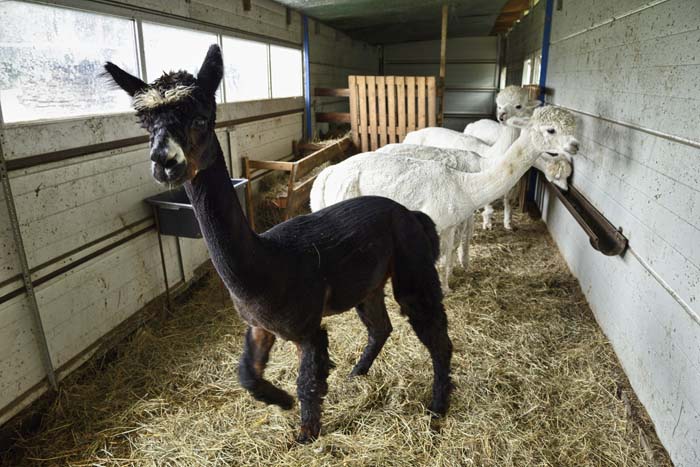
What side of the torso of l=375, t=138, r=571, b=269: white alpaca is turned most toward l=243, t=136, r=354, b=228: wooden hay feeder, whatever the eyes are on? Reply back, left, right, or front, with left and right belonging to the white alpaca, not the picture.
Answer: back

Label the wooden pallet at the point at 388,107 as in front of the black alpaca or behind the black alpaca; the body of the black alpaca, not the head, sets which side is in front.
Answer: behind

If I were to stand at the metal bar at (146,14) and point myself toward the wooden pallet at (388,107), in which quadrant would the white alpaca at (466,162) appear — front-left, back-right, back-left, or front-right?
front-right

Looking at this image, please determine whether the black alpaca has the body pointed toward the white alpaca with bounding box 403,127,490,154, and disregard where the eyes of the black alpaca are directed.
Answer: no

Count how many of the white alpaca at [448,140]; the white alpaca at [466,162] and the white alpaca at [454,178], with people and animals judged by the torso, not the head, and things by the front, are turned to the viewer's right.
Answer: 3

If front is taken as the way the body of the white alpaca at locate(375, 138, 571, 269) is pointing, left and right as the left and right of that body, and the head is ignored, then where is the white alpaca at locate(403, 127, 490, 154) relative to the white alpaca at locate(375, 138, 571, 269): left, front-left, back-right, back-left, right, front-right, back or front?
left

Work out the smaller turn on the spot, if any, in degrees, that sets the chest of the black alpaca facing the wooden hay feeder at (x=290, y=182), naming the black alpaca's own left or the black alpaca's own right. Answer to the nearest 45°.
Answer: approximately 135° to the black alpaca's own right

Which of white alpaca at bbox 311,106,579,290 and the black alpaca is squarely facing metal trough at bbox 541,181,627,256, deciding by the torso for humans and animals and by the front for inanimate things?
the white alpaca

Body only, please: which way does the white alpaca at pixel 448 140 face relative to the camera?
to the viewer's right

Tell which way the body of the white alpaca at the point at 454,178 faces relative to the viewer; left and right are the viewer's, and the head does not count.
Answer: facing to the right of the viewer

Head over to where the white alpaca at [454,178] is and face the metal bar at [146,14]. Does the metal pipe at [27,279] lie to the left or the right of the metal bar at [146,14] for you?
left

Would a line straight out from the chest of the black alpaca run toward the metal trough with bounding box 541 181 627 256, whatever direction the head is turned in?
no

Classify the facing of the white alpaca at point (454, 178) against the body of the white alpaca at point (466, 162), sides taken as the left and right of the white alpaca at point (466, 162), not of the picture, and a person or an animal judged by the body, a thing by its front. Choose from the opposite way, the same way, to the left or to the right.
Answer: the same way

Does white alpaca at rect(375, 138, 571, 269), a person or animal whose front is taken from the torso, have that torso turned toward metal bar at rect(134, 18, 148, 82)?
no

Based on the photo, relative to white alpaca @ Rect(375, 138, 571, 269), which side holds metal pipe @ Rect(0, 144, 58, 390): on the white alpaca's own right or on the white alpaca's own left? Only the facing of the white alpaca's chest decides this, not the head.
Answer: on the white alpaca's own right

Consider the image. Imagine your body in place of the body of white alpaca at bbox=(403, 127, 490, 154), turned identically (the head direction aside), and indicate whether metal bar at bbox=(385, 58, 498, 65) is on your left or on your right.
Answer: on your left

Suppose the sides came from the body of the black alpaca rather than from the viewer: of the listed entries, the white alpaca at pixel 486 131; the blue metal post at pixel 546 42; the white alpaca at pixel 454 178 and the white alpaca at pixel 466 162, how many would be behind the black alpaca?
4

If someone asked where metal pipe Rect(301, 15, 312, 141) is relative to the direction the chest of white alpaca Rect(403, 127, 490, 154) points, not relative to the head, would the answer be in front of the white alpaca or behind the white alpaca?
behind

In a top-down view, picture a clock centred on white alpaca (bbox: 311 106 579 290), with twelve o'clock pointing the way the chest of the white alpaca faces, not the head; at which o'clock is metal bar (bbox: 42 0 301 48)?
The metal bar is roughly at 6 o'clock from the white alpaca.

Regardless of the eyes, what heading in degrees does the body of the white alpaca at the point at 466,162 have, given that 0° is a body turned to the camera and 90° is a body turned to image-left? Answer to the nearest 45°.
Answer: approximately 270°

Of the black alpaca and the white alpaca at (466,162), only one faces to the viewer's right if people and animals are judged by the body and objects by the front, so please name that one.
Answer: the white alpaca
